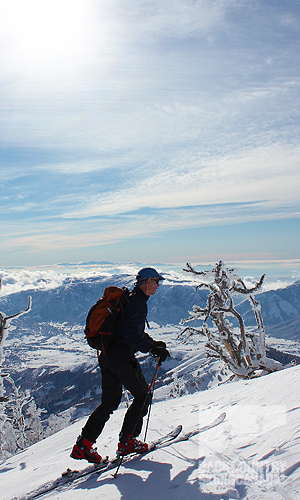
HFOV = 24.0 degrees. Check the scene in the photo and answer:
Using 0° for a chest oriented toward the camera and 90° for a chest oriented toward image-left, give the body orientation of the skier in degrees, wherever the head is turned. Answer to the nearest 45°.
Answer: approximately 270°

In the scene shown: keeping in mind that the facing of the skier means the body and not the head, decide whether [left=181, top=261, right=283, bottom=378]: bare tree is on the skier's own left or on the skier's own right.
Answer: on the skier's own left

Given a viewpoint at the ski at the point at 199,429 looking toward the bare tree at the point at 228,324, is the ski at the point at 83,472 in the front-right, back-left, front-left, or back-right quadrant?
back-left

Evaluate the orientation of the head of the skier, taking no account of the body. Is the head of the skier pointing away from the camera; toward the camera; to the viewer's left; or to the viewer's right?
to the viewer's right
